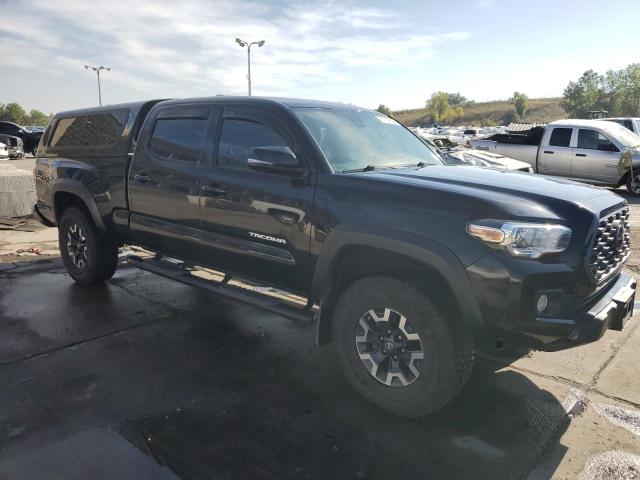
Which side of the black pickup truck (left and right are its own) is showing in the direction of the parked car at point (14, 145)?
back

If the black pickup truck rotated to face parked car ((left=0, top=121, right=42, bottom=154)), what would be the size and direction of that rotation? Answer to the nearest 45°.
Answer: approximately 180°

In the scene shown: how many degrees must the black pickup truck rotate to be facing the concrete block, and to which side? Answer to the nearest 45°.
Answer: approximately 180°
